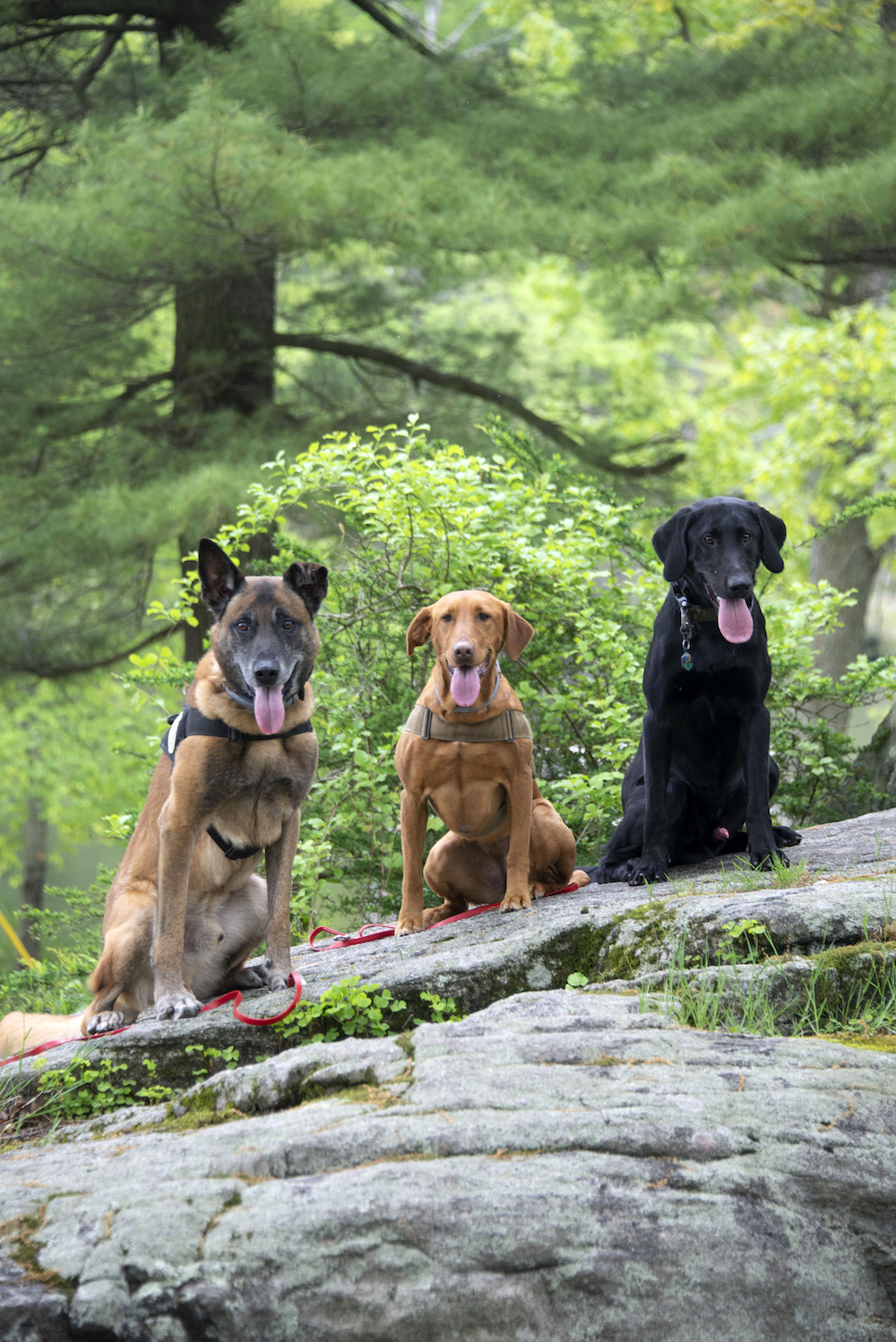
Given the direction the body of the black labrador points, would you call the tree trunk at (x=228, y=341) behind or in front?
behind

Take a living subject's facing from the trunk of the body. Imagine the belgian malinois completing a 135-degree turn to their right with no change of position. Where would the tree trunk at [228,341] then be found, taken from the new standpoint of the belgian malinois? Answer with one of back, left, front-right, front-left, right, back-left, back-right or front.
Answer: right

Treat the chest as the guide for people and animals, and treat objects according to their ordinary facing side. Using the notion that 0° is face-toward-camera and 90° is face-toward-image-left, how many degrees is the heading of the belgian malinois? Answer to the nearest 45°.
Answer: approximately 315°

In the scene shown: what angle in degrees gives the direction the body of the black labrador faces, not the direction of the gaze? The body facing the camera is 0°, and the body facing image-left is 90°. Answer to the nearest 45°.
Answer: approximately 0°

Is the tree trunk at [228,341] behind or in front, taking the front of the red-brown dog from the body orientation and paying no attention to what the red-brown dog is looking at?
behind
